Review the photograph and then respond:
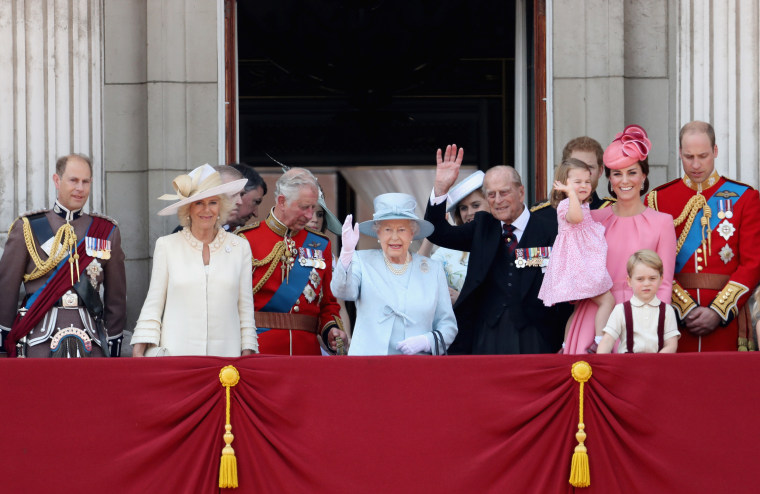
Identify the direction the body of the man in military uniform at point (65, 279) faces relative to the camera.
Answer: toward the camera

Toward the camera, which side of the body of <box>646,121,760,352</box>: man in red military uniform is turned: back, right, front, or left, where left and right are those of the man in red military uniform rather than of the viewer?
front

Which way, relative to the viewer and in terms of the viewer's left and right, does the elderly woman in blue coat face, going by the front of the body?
facing the viewer

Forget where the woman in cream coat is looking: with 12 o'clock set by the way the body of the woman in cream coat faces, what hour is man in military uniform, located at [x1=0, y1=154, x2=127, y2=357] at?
The man in military uniform is roughly at 4 o'clock from the woman in cream coat.

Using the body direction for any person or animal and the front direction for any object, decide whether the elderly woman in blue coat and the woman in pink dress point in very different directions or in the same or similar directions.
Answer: same or similar directions

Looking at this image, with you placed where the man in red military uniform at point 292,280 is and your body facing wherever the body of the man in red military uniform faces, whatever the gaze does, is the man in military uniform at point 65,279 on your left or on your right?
on your right

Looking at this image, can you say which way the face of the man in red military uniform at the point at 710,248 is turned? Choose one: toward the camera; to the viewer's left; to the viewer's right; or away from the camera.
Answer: toward the camera

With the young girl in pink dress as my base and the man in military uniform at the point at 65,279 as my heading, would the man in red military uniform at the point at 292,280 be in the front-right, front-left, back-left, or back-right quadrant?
front-right

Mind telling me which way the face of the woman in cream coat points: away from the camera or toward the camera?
toward the camera

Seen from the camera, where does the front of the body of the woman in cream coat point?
toward the camera

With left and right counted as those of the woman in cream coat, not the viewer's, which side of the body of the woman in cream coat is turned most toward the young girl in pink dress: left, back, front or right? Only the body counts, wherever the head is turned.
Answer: left

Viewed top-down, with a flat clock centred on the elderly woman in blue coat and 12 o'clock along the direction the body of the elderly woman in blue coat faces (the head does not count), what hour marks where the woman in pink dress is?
The woman in pink dress is roughly at 9 o'clock from the elderly woman in blue coat.

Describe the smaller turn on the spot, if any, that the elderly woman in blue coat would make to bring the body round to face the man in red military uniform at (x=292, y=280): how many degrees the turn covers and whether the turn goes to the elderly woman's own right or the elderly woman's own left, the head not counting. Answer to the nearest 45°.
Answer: approximately 135° to the elderly woman's own right

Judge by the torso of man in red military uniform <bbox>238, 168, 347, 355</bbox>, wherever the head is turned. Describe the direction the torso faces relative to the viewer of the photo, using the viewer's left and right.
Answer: facing the viewer and to the right of the viewer

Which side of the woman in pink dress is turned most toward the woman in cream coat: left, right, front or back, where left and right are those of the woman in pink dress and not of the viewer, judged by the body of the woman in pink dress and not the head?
right

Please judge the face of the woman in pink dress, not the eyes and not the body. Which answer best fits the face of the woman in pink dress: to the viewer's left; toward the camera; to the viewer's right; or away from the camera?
toward the camera

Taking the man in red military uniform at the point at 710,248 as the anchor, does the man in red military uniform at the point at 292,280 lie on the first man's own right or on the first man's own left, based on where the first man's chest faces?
on the first man's own right

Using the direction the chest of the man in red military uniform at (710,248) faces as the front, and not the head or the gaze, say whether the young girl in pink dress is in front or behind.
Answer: in front

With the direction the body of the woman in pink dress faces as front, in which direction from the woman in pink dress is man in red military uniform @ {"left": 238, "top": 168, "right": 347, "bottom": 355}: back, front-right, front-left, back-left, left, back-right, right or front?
right

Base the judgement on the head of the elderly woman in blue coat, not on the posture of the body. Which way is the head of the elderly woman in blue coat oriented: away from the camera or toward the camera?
toward the camera
